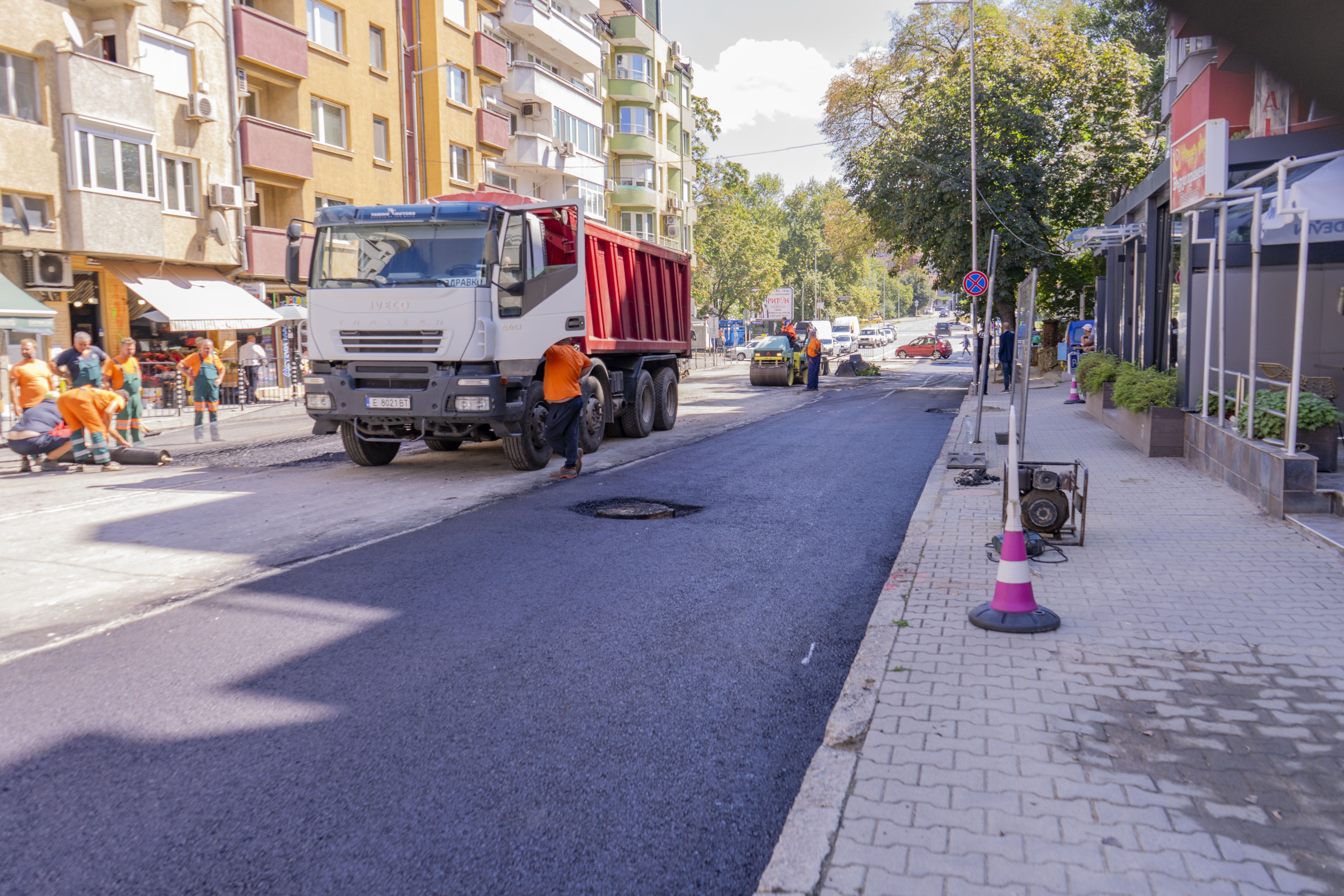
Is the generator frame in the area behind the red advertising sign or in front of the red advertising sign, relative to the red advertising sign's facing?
in front

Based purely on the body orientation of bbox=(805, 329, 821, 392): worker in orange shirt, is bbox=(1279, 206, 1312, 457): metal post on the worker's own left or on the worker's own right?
on the worker's own left

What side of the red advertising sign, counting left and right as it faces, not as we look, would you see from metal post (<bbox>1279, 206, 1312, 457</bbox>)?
left

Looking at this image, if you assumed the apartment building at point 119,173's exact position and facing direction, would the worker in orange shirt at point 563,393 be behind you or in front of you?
in front

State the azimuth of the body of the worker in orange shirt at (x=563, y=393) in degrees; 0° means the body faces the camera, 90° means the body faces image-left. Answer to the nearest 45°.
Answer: approximately 135°

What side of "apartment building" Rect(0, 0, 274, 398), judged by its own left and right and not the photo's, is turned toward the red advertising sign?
front

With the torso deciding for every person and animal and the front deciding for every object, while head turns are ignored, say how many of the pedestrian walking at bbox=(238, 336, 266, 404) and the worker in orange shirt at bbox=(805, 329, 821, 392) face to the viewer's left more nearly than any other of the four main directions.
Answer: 1
